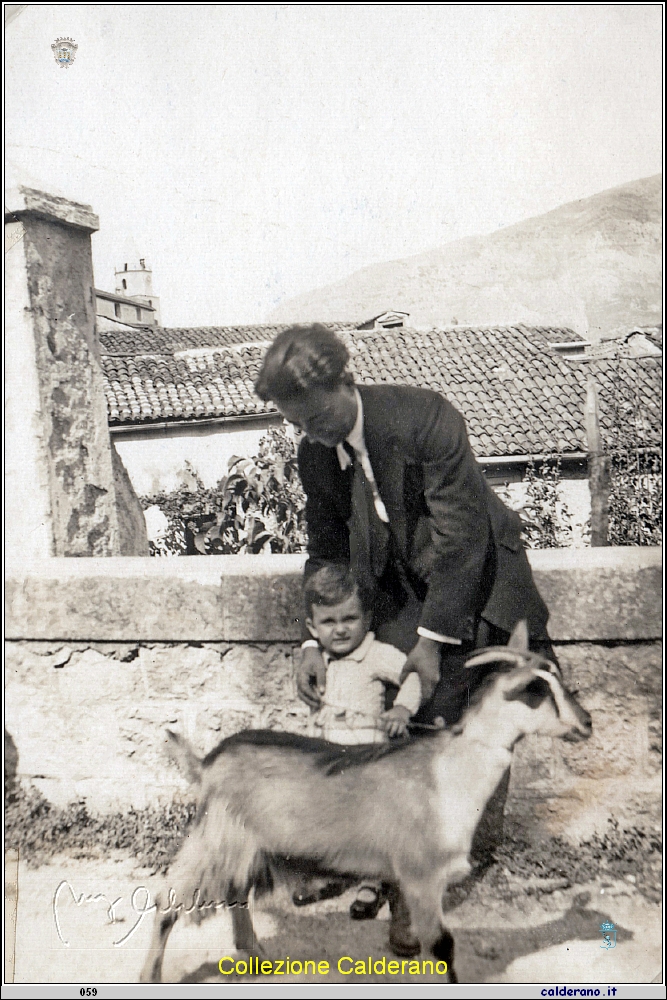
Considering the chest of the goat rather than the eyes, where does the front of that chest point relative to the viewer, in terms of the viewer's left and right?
facing to the right of the viewer

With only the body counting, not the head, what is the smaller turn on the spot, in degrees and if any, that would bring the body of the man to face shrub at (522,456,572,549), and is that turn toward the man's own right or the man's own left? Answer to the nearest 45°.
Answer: approximately 180°

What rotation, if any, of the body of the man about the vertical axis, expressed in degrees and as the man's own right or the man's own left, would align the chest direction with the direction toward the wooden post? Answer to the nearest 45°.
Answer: approximately 135° to the man's own left

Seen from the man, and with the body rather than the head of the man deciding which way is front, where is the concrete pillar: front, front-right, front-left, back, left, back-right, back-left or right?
front-right

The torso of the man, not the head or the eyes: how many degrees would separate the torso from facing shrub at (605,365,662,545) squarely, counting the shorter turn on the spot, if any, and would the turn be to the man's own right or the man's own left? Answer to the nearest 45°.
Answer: approximately 135° to the man's own left

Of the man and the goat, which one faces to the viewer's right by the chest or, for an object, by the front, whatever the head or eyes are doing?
the goat

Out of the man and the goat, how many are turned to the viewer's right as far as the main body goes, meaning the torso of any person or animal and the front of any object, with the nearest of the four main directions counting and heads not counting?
1

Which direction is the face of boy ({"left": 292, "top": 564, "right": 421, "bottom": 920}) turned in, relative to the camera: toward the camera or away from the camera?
toward the camera

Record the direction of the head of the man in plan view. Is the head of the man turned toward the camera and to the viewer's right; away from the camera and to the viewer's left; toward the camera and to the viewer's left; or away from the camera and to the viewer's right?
toward the camera and to the viewer's left

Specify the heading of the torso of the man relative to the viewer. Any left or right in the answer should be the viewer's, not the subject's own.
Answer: facing the viewer and to the left of the viewer
